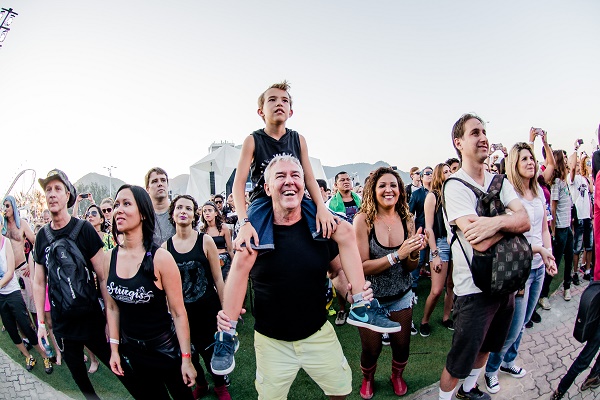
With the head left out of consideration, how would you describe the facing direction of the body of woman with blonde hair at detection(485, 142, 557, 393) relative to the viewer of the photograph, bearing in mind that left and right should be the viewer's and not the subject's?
facing the viewer and to the right of the viewer

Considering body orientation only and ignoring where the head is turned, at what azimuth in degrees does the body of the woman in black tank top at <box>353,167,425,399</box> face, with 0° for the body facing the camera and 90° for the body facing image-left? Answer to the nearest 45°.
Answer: approximately 0°

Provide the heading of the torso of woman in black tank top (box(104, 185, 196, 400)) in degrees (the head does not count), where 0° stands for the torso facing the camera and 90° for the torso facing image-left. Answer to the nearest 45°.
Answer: approximately 45°

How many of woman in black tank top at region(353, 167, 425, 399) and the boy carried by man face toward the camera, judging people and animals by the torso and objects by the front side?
2

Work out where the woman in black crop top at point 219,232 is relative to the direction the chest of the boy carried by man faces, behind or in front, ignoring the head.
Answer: behind

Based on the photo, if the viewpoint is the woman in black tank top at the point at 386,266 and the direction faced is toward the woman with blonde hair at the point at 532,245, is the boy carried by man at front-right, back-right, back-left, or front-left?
back-right
